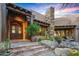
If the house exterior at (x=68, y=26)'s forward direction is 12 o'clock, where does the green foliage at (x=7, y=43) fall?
The green foliage is roughly at 1 o'clock from the house exterior.

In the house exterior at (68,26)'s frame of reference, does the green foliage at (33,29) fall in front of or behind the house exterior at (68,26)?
in front

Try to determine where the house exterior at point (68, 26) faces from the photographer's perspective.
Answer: facing the viewer and to the left of the viewer

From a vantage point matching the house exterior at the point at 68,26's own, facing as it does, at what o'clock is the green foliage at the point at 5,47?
The green foliage is roughly at 1 o'clock from the house exterior.
